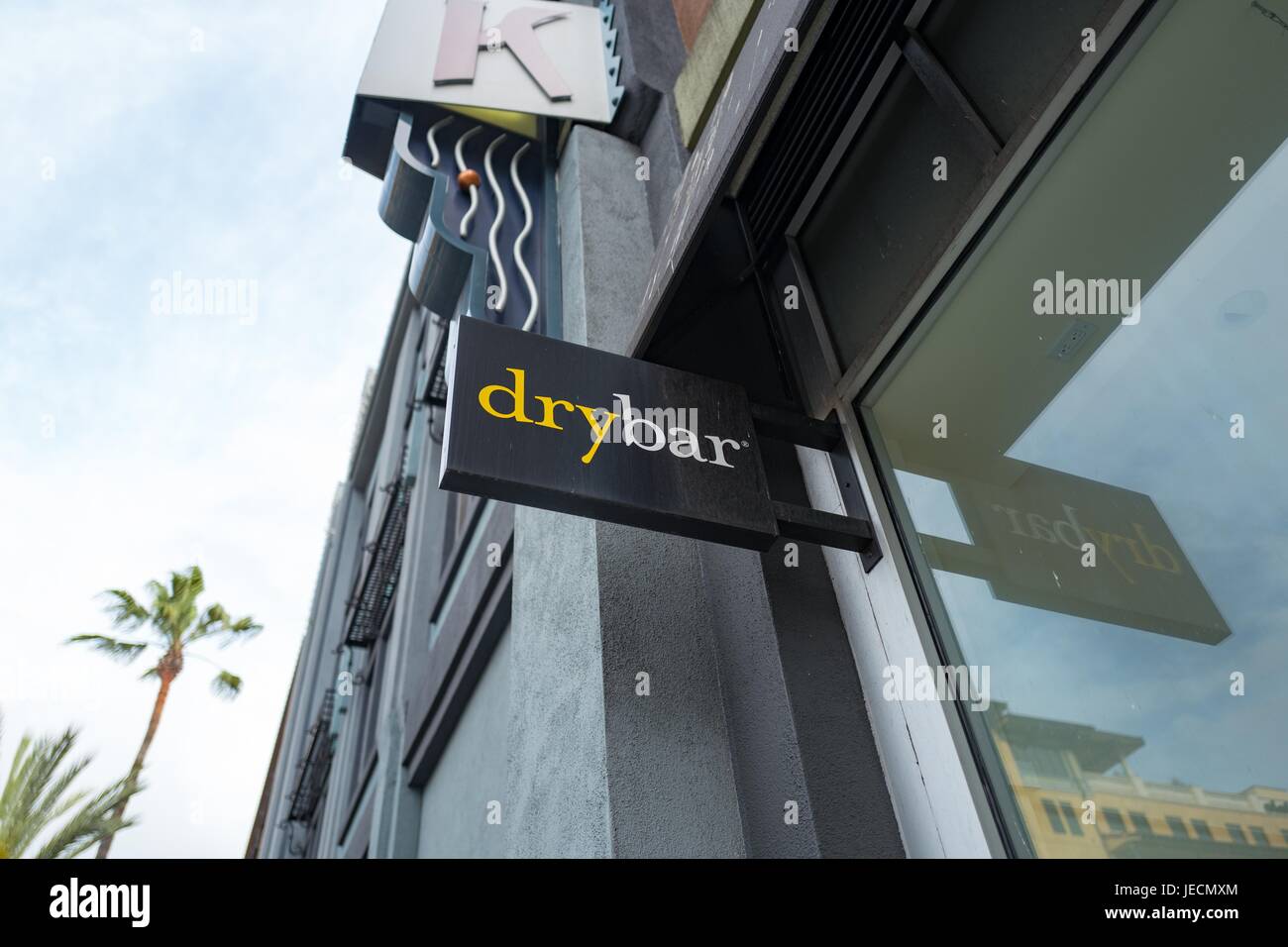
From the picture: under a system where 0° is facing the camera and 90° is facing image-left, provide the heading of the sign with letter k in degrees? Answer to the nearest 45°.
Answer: approximately 0°
